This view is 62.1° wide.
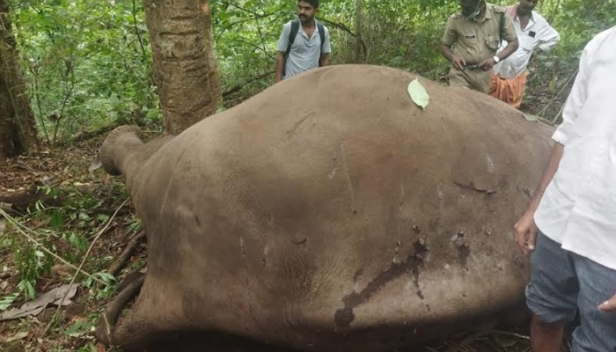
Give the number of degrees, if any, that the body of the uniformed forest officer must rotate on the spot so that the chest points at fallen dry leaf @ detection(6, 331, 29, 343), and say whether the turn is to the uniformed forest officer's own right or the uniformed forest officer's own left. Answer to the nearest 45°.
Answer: approximately 45° to the uniformed forest officer's own right

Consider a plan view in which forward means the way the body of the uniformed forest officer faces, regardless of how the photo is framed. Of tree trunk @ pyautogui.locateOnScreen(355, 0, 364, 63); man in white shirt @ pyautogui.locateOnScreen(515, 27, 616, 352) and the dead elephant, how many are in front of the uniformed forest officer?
2

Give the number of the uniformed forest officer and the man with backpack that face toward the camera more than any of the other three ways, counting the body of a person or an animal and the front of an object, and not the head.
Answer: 2

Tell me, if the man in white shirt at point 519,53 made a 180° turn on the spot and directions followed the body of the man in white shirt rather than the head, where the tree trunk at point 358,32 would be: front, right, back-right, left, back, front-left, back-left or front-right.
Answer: left

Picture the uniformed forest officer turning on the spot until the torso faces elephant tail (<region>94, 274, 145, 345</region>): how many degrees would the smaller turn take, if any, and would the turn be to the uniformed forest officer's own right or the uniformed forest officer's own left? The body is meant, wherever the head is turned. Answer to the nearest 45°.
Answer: approximately 45° to the uniformed forest officer's own right

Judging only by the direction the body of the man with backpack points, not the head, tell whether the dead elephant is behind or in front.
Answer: in front

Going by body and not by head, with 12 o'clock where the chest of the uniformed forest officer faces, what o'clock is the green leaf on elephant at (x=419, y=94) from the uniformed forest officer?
The green leaf on elephant is roughly at 12 o'clock from the uniformed forest officer.

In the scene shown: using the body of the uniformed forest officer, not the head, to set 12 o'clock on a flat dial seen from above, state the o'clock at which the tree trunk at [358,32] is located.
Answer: The tree trunk is roughly at 5 o'clock from the uniformed forest officer.

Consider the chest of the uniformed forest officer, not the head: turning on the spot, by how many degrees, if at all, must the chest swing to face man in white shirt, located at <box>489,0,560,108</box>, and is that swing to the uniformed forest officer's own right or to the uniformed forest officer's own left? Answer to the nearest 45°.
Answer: approximately 135° to the uniformed forest officer's own left

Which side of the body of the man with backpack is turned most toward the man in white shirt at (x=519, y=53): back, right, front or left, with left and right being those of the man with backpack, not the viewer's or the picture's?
left
